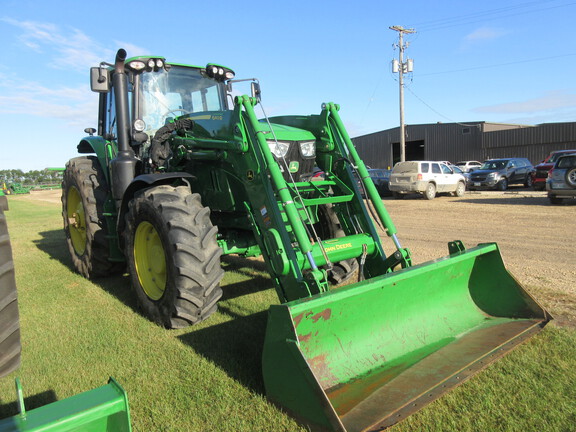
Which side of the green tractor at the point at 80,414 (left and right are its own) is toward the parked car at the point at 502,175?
left

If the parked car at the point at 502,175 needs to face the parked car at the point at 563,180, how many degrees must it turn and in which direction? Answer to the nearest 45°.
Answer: approximately 45° to its left

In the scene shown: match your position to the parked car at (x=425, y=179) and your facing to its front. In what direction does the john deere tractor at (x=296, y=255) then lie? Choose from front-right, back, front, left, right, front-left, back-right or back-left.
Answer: back-right

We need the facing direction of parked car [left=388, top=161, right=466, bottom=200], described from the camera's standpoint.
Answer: facing away from the viewer and to the right of the viewer

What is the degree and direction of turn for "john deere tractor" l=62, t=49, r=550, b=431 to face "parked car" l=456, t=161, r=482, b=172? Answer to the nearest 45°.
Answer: approximately 90° to its left

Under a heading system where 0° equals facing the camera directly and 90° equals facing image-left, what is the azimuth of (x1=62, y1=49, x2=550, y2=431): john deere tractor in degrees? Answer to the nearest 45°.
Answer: approximately 315°

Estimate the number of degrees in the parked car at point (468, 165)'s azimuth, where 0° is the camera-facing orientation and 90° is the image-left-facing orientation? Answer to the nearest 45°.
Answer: approximately 45°

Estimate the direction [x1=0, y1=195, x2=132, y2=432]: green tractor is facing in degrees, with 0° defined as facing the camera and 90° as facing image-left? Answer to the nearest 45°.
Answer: approximately 315°
